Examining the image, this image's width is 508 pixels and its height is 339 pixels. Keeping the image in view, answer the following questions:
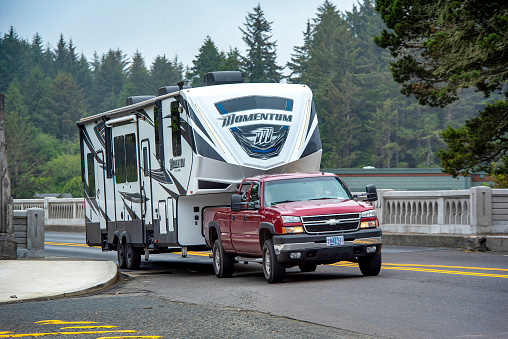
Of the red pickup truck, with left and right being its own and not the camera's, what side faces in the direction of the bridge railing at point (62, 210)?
back

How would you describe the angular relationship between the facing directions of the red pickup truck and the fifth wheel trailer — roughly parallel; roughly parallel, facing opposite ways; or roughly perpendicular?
roughly parallel

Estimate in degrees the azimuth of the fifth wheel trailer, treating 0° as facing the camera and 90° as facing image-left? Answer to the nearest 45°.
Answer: approximately 315°

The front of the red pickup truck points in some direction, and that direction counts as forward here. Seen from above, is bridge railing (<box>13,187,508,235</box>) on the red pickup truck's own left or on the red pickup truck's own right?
on the red pickup truck's own left

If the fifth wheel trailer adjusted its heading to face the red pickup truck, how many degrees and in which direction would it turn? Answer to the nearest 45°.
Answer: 0° — it already faces it

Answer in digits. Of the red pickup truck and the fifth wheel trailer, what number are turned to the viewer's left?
0

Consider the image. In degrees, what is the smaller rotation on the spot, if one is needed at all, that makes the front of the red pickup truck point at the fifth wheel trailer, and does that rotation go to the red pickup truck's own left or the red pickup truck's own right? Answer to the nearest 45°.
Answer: approximately 180°

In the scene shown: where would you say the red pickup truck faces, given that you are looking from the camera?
facing the viewer and to the right of the viewer

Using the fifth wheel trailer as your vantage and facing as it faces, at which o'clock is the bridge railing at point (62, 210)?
The bridge railing is roughly at 7 o'clock from the fifth wheel trailer.
